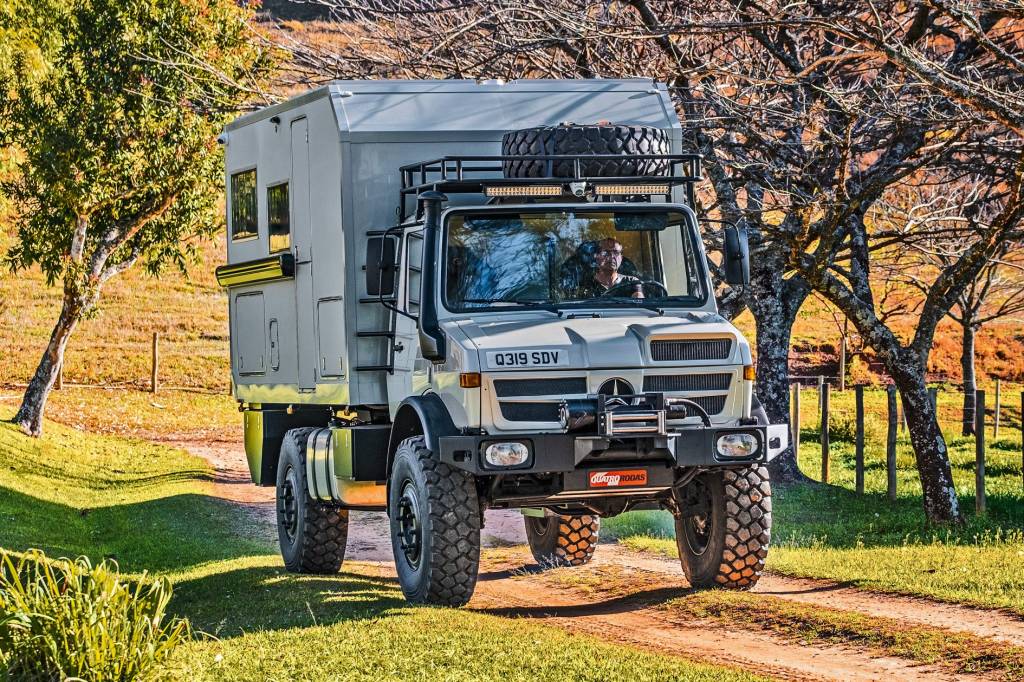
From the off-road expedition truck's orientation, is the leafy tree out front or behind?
behind

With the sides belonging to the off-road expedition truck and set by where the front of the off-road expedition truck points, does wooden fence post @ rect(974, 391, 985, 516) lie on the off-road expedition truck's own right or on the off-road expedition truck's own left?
on the off-road expedition truck's own left

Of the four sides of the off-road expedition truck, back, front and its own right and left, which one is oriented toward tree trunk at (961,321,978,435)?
left

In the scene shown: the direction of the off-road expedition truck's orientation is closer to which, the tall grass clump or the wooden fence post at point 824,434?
the tall grass clump

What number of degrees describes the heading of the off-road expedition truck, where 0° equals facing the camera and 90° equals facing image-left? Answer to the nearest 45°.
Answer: approximately 315°

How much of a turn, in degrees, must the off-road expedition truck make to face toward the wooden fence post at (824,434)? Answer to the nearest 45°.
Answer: approximately 90° to its left

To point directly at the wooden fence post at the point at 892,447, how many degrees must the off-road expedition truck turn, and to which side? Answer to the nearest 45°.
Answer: approximately 90° to its left

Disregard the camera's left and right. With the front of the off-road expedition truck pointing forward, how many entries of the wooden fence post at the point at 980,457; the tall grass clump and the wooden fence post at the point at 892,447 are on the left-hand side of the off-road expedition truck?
2
